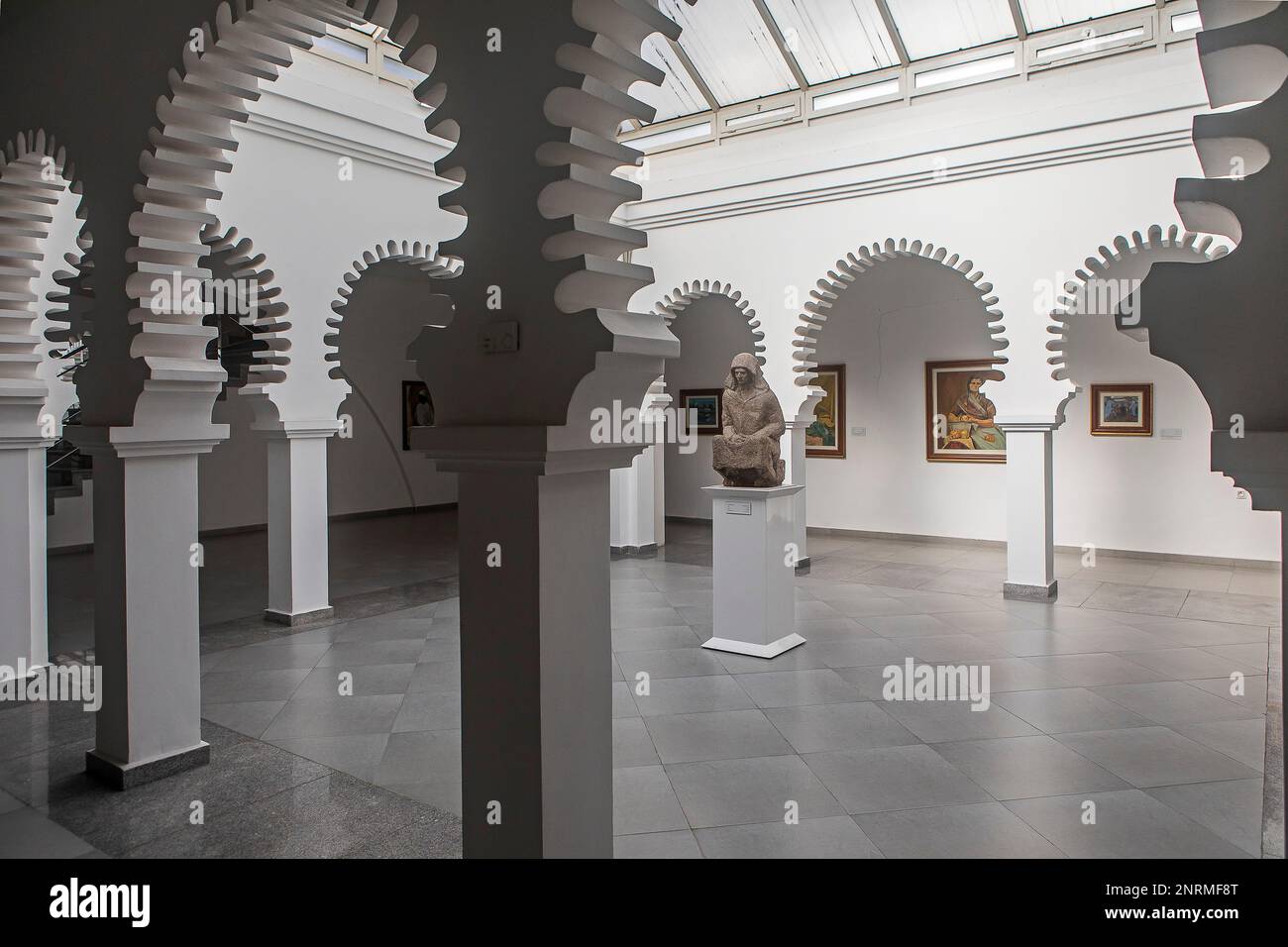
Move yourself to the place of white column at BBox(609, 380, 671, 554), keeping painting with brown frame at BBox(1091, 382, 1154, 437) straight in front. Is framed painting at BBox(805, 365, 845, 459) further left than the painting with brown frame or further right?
left

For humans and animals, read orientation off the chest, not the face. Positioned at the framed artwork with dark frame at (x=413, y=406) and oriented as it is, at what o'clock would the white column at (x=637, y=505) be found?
The white column is roughly at 11 o'clock from the framed artwork with dark frame.

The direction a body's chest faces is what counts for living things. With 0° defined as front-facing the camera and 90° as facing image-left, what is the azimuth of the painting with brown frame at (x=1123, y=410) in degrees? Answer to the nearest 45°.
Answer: approximately 0°

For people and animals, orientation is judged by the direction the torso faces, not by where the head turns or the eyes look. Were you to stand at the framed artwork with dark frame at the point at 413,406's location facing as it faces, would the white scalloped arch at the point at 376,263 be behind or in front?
in front

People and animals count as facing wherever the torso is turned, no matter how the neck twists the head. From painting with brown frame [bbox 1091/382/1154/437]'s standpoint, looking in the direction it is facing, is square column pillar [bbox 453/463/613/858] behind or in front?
in front

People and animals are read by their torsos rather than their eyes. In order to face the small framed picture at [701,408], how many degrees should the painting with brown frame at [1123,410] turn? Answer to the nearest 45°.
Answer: approximately 90° to its right

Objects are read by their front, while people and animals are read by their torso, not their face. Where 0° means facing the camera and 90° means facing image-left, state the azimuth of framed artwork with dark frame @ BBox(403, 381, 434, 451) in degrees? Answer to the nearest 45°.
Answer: approximately 0°

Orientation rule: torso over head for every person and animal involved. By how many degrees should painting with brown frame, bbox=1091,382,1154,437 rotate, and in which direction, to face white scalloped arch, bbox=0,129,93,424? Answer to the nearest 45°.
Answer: approximately 45° to its right

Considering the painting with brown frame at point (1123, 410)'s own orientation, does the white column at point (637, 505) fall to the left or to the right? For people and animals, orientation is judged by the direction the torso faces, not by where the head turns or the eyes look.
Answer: on its right

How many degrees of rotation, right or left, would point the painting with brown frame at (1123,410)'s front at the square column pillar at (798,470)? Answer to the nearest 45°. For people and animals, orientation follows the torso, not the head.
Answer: approximately 45° to its right

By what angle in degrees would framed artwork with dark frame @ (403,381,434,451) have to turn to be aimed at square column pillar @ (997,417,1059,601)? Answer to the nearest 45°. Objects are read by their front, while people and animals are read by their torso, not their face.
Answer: approximately 45° to its left
